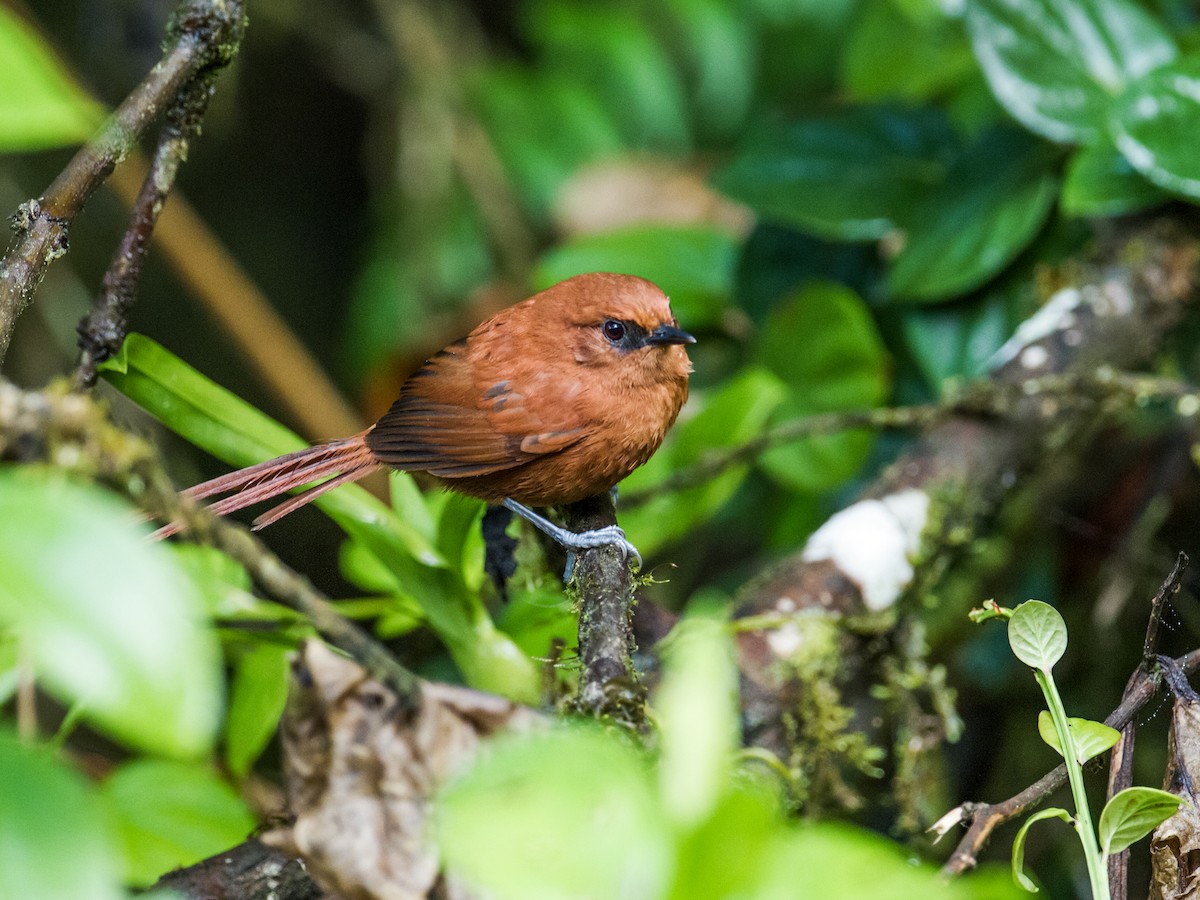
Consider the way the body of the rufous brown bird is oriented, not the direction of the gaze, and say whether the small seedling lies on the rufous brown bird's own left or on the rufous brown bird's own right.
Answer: on the rufous brown bird's own right

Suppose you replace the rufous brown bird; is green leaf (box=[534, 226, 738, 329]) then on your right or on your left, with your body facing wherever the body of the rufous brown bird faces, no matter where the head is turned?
on your left

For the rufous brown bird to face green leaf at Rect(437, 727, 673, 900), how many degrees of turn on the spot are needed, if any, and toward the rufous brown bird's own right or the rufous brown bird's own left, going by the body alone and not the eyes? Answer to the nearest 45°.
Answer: approximately 90° to the rufous brown bird's own right

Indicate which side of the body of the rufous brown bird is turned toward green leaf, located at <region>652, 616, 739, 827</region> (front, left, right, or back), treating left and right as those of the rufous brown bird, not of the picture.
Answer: right

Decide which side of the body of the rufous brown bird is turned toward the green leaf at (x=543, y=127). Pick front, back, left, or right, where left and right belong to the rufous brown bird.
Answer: left

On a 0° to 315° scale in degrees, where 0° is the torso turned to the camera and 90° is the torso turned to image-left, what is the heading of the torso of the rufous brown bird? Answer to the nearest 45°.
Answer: approximately 270°
